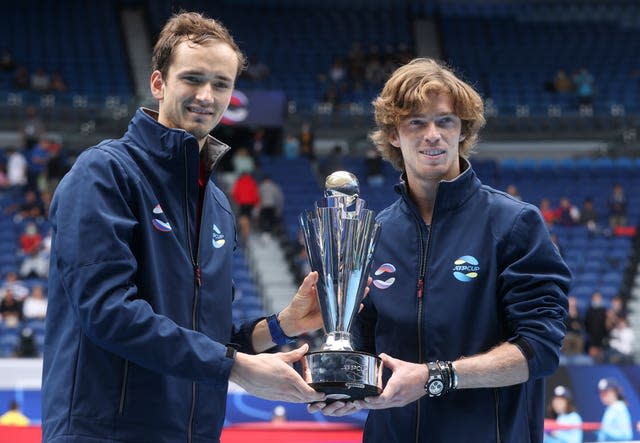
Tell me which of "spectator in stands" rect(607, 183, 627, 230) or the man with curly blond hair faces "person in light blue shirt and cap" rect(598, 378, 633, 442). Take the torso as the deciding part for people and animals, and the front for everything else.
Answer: "spectator in stands" rect(607, 183, 627, 230)

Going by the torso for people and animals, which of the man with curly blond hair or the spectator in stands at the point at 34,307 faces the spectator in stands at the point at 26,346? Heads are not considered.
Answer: the spectator in stands at the point at 34,307

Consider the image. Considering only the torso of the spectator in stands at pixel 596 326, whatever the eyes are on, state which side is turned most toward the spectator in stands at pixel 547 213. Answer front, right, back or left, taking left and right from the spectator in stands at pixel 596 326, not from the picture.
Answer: back

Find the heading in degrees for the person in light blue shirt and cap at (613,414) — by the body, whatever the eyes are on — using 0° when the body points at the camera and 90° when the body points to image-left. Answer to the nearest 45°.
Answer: approximately 45°

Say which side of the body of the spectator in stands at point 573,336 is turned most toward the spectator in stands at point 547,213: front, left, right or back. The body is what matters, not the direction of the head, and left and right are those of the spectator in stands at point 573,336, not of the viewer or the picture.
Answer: back

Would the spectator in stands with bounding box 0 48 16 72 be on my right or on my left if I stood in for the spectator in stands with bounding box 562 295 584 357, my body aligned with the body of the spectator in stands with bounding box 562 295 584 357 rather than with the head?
on my right

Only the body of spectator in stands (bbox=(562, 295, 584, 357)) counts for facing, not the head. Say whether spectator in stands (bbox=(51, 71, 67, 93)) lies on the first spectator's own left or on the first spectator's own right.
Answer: on the first spectator's own right

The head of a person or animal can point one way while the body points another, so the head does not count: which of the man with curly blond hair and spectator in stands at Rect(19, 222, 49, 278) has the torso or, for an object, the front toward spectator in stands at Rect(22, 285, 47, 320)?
spectator in stands at Rect(19, 222, 49, 278)
